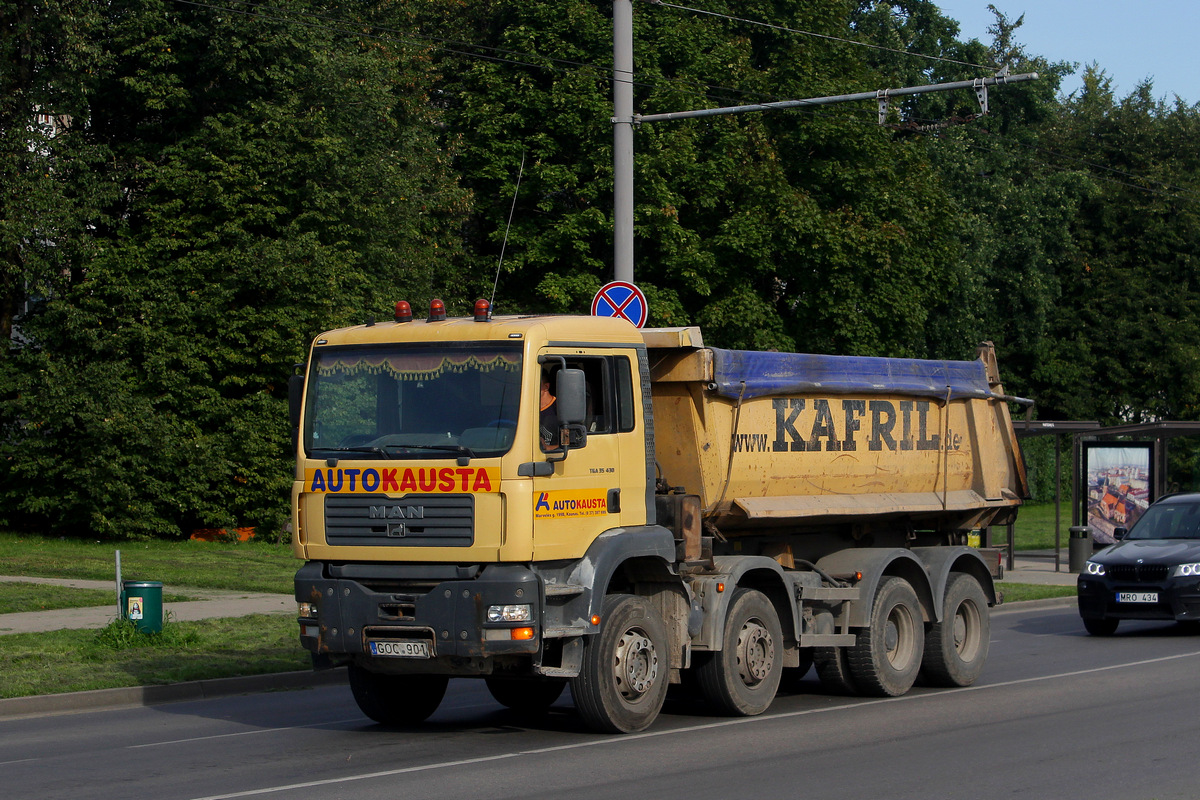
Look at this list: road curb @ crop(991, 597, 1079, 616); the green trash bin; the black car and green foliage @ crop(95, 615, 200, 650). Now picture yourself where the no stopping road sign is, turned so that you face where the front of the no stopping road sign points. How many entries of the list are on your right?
2

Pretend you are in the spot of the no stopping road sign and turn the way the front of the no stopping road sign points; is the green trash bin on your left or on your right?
on your right

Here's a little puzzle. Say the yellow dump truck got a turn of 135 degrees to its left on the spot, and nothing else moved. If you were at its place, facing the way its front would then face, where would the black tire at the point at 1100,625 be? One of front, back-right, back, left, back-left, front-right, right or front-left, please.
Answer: front-left

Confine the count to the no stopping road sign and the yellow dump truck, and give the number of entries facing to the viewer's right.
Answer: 0

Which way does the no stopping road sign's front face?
toward the camera

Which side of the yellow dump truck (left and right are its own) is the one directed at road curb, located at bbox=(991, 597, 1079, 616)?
back

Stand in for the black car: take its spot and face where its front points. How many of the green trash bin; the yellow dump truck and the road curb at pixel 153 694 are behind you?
0

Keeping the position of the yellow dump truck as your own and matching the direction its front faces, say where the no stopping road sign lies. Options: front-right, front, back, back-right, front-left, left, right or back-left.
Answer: back-right

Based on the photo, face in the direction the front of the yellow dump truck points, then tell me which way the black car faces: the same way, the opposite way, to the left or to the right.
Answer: the same way

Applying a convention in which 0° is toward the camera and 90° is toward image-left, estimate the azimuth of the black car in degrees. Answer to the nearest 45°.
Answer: approximately 45°

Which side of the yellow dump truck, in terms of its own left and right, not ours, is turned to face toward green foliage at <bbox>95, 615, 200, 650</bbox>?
right

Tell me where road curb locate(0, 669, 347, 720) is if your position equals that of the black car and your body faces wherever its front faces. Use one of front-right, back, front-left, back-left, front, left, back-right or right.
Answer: front

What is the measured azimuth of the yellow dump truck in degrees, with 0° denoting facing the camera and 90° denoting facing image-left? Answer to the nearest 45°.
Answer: approximately 45°

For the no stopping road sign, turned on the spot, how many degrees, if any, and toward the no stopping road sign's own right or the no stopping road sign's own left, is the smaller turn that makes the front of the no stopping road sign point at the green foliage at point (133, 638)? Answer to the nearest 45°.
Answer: approximately 90° to the no stopping road sign's own right
